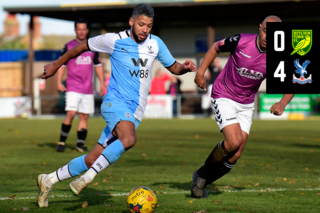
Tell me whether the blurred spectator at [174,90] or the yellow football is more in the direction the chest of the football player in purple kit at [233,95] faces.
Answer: the yellow football

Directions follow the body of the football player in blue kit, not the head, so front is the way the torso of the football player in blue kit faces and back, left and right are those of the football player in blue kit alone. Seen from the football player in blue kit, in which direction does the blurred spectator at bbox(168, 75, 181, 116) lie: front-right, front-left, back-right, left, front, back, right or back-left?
back-left

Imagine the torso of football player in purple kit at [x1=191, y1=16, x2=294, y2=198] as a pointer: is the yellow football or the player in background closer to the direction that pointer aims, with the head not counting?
the yellow football

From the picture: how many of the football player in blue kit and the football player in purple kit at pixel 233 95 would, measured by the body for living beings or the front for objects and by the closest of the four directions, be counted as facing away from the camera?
0

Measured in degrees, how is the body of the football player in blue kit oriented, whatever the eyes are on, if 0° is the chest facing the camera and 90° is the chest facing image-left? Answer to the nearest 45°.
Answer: approximately 315°

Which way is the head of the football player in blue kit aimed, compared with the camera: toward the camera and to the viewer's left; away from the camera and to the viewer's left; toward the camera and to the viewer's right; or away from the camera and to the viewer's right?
toward the camera and to the viewer's right

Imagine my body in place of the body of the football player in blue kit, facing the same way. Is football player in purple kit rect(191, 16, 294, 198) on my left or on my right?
on my left

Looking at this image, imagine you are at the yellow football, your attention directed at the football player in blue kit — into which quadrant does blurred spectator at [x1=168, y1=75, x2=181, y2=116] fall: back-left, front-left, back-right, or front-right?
front-right
